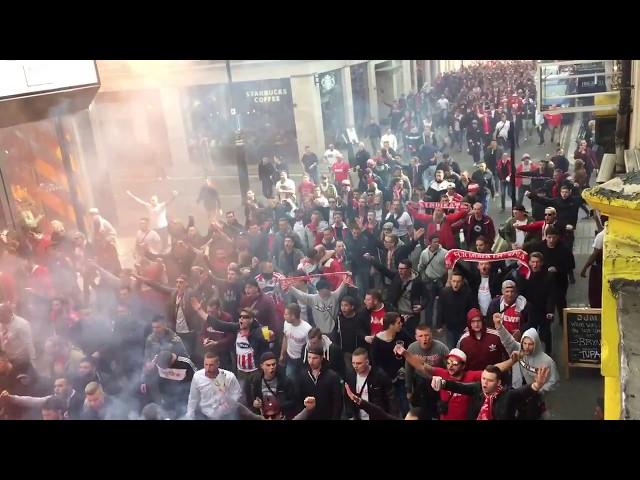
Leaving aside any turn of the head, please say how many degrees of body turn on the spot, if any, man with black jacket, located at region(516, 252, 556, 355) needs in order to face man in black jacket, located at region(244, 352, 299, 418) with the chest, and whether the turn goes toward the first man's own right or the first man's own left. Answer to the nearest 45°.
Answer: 0° — they already face them

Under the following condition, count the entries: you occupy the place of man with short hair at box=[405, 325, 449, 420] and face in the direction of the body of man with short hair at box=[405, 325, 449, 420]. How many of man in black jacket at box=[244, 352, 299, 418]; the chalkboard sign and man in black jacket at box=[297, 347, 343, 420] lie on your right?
2

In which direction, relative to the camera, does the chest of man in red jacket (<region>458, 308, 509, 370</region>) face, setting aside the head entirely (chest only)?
toward the camera

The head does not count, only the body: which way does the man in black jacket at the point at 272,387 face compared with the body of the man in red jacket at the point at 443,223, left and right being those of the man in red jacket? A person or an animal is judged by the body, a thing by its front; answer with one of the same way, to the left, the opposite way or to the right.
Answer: the same way

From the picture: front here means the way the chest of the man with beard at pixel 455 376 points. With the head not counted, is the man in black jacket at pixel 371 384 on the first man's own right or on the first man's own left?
on the first man's own right

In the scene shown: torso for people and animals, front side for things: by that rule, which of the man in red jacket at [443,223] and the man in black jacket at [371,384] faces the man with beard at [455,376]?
the man in red jacket

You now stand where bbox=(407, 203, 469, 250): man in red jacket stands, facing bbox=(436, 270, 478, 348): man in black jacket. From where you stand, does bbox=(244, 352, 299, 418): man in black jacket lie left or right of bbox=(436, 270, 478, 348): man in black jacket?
right

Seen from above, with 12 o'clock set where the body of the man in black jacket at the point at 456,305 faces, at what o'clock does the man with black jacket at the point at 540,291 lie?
The man with black jacket is roughly at 9 o'clock from the man in black jacket.

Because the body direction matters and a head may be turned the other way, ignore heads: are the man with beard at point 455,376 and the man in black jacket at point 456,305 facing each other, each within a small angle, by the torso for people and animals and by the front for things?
no

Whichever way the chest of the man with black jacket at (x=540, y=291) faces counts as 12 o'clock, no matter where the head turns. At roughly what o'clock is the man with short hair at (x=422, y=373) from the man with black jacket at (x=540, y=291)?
the man with short hair at (x=422, y=373) is roughly at 12 o'clock from the man with black jacket at (x=540, y=291).

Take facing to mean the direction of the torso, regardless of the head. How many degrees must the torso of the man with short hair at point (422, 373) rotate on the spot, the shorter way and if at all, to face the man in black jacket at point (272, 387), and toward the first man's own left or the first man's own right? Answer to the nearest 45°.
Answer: approximately 90° to the first man's own right

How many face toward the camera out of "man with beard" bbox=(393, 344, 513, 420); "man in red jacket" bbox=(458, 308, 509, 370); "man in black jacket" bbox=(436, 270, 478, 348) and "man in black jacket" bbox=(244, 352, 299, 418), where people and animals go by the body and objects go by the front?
4

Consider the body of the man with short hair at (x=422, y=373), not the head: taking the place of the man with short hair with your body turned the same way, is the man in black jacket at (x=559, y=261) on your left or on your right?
on your left

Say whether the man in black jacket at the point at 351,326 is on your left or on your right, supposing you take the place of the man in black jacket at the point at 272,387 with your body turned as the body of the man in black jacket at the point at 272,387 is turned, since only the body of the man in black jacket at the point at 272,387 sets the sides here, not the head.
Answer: on your left

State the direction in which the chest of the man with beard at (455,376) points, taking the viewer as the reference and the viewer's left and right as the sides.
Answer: facing the viewer

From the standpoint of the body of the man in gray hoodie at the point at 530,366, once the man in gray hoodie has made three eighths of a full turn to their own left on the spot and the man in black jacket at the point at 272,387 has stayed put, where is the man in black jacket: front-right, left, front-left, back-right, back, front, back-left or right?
back

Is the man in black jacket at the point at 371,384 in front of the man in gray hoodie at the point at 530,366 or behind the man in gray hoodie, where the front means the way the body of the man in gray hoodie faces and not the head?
in front

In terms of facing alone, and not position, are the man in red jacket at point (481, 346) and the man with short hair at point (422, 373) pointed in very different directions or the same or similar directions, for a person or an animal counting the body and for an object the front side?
same or similar directions

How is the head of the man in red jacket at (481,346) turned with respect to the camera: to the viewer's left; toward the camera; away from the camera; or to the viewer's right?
toward the camera
